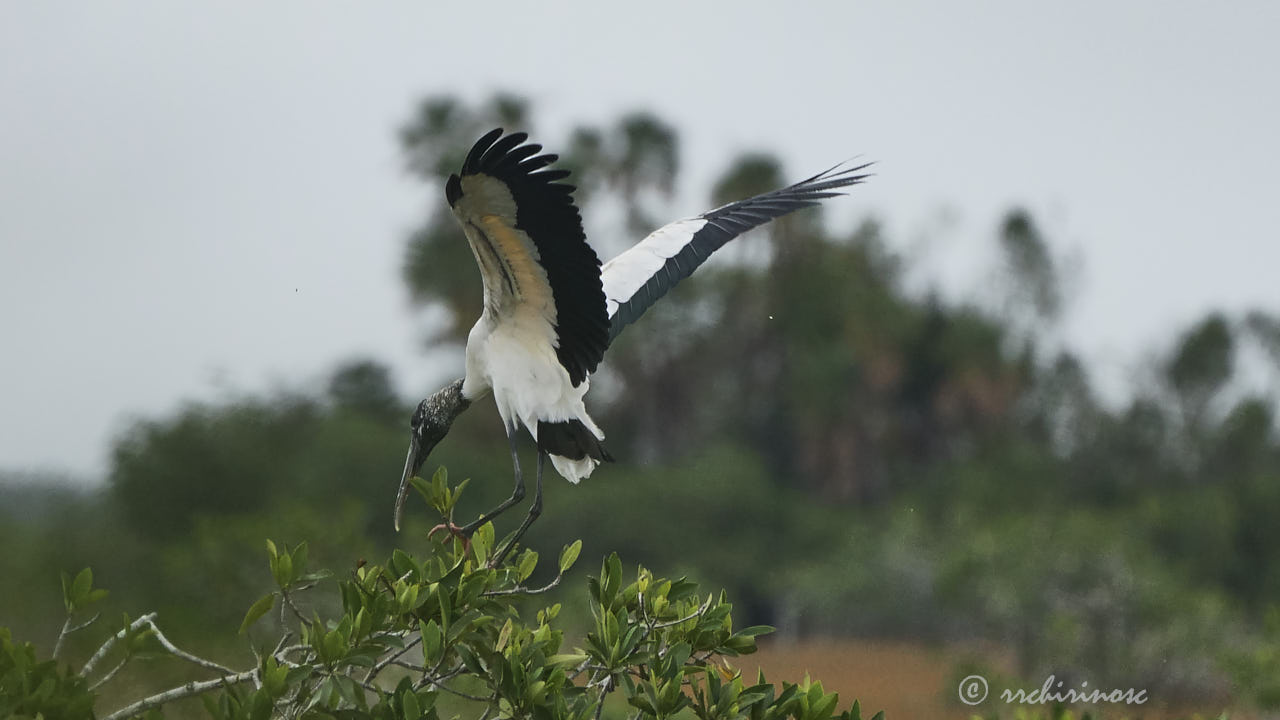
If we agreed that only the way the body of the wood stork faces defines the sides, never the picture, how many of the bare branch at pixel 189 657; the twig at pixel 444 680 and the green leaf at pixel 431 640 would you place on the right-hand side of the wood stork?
0

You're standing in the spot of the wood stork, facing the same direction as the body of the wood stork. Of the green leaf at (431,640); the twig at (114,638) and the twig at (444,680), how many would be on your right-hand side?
0

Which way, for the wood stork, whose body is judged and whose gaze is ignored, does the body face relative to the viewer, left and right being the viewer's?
facing away from the viewer and to the left of the viewer
